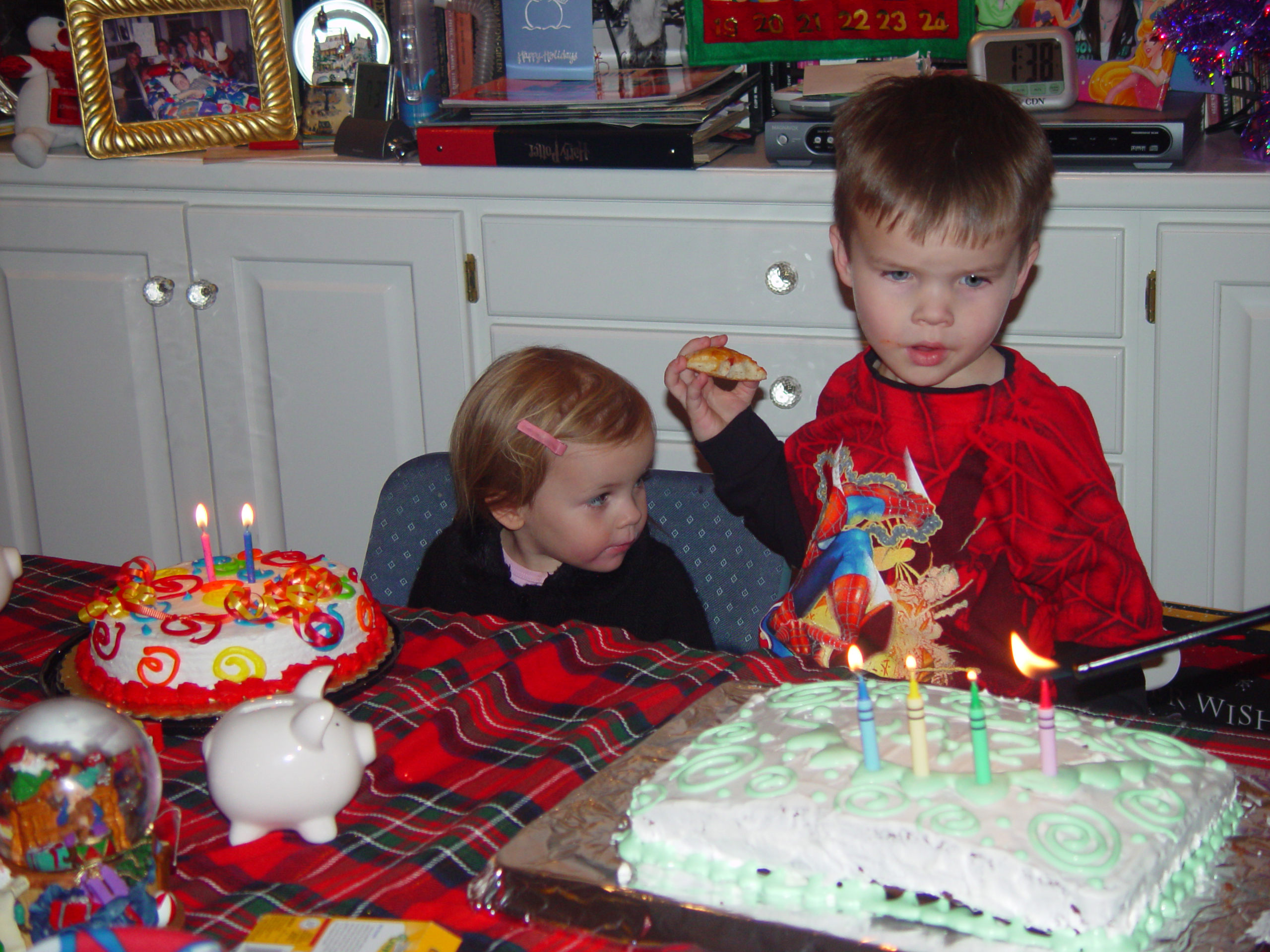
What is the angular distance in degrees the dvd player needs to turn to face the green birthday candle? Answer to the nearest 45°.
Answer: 0° — it already faces it

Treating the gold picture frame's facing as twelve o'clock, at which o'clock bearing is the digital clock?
The digital clock is roughly at 10 o'clock from the gold picture frame.

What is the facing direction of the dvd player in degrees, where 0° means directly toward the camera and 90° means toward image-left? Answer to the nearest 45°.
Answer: approximately 0°

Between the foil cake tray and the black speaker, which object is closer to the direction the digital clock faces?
the foil cake tray

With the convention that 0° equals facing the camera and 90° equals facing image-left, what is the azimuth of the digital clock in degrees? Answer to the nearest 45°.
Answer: approximately 0°

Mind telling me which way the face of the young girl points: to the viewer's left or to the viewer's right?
to the viewer's right
